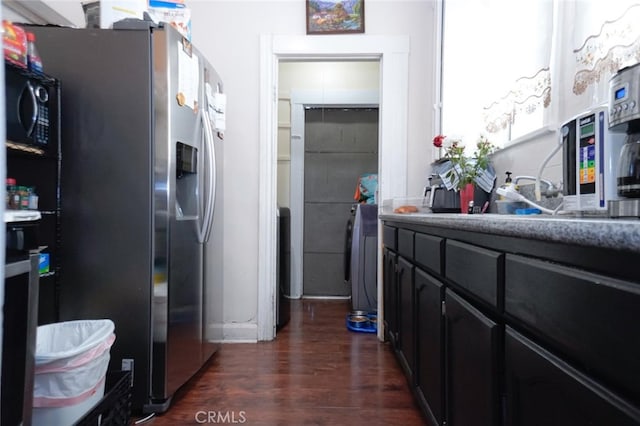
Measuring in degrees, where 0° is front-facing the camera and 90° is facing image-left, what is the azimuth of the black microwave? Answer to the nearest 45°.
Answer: approximately 315°

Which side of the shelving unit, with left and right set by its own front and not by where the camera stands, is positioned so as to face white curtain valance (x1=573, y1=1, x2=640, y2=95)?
front

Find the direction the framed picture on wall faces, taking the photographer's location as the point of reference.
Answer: facing the viewer

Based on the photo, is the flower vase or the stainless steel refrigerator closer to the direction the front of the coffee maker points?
the stainless steel refrigerator

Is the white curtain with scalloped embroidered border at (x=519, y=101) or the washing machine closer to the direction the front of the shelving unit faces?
the white curtain with scalloped embroidered border

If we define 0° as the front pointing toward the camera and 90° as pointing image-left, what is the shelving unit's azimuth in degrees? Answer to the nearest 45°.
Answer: approximately 315°

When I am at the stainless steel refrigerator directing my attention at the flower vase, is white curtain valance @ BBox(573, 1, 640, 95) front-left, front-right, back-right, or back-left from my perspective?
front-right

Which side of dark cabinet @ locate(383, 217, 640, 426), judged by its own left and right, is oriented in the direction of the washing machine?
right

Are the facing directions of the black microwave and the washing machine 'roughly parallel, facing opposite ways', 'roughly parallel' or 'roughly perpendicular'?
roughly parallel, facing opposite ways

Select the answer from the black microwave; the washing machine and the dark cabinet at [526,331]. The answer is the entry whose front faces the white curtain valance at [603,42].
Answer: the black microwave

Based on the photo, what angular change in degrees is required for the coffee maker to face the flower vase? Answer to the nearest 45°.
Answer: approximately 90° to its right

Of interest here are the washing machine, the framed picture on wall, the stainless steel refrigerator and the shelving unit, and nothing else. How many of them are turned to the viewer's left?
1

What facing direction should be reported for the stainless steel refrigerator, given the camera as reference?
facing the viewer and to the right of the viewer

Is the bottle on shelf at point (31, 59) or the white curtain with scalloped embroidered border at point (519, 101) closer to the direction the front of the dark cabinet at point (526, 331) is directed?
the bottle on shelf

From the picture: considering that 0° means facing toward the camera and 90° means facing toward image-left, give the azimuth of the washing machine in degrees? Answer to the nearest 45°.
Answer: approximately 90°

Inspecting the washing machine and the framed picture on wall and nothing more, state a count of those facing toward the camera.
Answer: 1

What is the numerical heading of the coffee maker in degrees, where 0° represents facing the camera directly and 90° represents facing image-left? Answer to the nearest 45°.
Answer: approximately 45°
